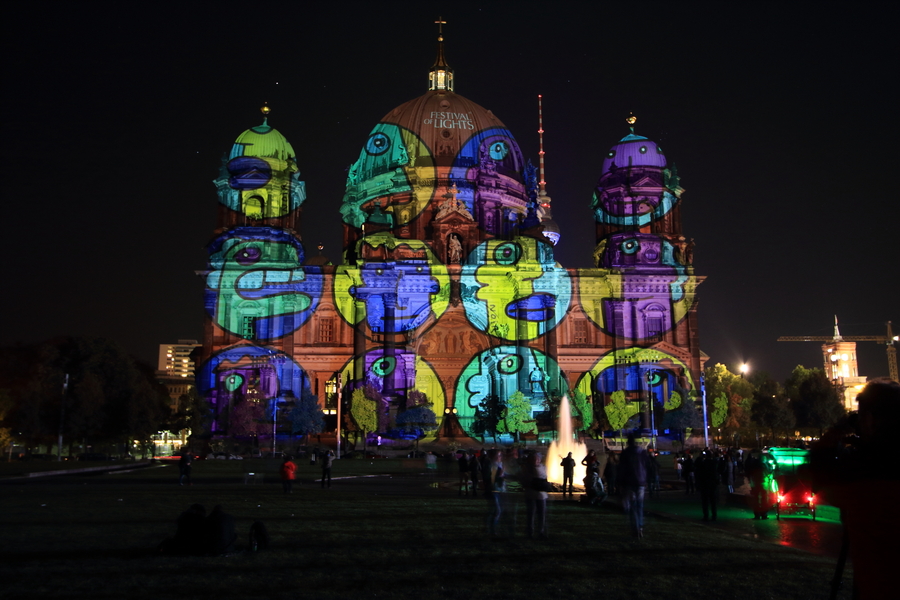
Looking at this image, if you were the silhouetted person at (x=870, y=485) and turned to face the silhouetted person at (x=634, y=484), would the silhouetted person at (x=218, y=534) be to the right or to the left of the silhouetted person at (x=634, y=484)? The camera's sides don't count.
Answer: left

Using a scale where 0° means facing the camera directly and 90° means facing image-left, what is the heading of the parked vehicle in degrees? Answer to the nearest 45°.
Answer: approximately 180°

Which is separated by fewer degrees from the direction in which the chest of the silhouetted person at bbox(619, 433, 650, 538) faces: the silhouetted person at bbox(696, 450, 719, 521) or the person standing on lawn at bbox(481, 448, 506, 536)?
the silhouetted person

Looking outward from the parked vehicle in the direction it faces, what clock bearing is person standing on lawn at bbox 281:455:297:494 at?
The person standing on lawn is roughly at 9 o'clock from the parked vehicle.

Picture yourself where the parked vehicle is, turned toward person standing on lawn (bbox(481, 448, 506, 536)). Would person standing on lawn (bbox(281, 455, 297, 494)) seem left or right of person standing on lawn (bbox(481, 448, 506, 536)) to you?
right

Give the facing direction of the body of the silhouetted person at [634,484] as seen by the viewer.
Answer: away from the camera

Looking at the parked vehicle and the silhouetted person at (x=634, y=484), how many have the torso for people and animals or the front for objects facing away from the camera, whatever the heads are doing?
2

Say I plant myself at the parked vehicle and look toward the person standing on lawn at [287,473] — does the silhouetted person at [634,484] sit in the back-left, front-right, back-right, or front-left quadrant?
front-left

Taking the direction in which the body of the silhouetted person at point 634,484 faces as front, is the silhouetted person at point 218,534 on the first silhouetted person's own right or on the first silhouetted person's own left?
on the first silhouetted person's own left

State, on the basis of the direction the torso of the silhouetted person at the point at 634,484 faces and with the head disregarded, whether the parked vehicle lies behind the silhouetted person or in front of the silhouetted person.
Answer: in front

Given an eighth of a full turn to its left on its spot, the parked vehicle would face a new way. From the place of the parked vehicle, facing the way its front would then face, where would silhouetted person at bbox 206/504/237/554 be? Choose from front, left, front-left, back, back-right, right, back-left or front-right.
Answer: left

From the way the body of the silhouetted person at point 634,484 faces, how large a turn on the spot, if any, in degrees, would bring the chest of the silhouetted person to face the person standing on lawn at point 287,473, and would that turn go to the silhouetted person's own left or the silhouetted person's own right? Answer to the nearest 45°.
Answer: approximately 45° to the silhouetted person's own left

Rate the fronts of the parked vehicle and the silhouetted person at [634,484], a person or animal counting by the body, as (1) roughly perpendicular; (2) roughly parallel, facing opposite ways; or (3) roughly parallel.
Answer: roughly parallel

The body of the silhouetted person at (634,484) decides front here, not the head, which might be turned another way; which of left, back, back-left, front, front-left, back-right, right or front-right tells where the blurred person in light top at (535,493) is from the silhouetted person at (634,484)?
left
